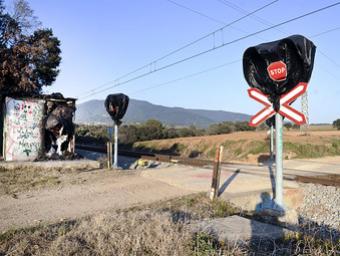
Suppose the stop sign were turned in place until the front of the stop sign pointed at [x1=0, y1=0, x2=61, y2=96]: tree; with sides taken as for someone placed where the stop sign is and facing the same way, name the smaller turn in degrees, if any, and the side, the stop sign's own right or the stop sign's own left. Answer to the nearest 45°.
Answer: approximately 135° to the stop sign's own right

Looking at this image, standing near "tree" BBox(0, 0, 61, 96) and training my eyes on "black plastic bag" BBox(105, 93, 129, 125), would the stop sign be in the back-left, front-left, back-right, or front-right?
front-right

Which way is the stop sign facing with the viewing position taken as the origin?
facing the viewer

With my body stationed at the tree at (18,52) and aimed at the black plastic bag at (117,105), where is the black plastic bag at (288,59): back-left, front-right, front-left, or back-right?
front-right
